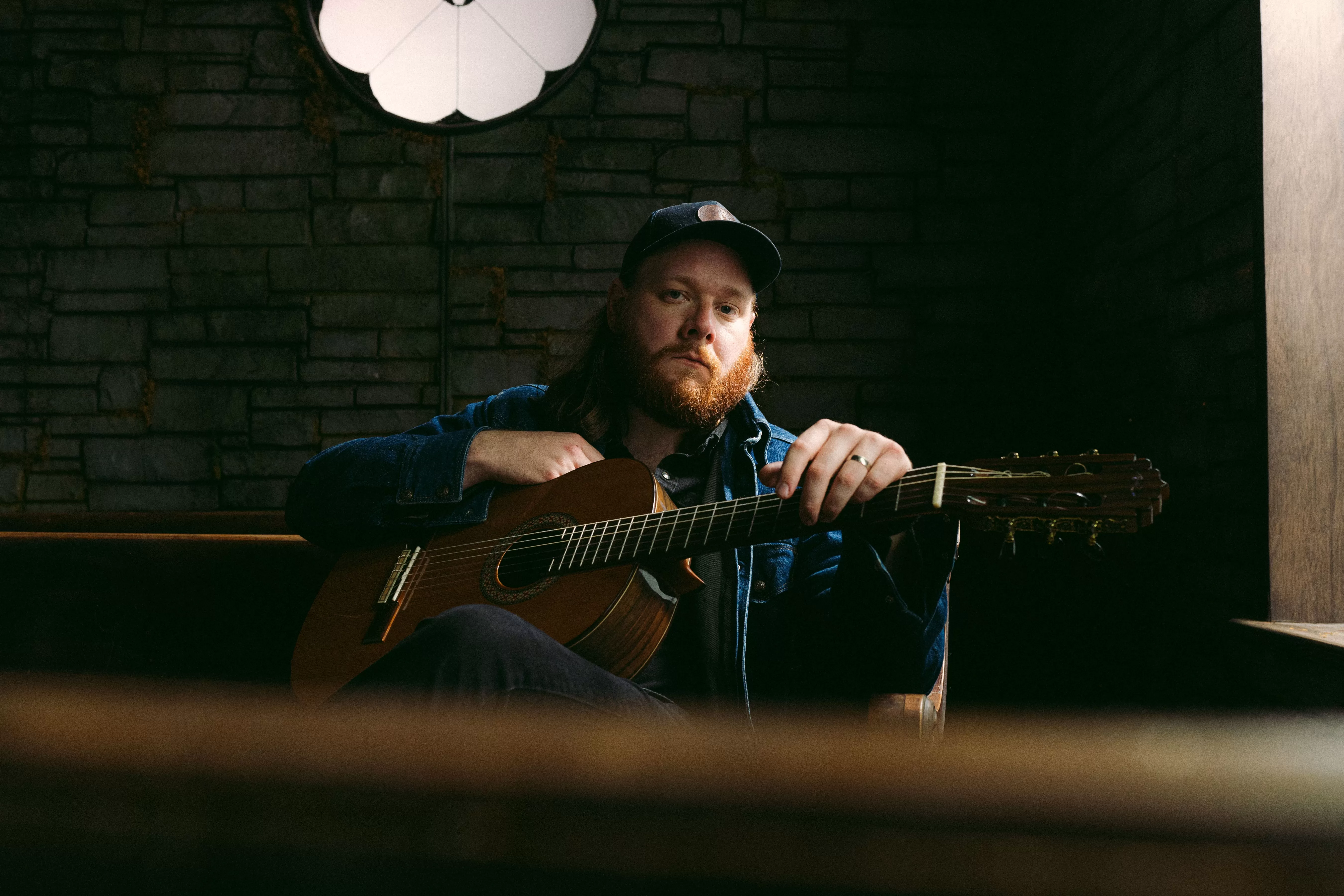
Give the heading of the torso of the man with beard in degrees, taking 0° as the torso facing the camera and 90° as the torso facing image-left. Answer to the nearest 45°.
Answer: approximately 0°

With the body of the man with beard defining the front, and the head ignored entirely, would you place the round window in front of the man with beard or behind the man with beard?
behind
